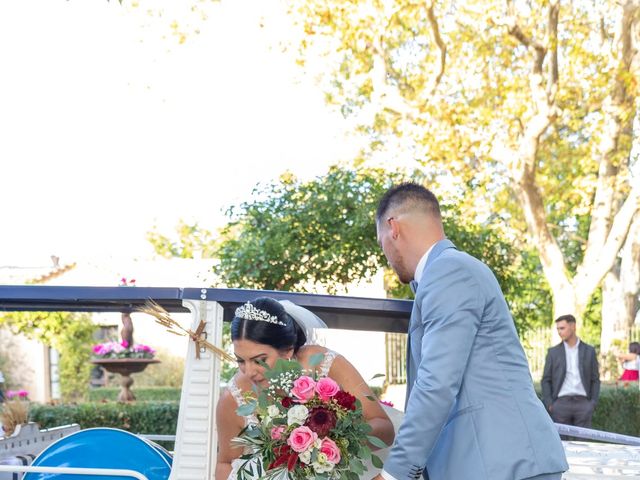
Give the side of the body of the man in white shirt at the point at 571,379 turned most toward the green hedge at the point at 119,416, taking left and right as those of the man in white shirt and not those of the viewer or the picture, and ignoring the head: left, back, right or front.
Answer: right

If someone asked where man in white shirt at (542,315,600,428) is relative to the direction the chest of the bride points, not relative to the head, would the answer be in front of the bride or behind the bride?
behind

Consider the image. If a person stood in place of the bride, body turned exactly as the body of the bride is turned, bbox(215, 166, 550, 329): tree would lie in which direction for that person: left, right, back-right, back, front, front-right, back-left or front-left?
back-right

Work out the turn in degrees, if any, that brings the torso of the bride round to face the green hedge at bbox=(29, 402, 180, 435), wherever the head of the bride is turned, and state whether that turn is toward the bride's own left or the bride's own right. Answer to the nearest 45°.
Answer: approximately 135° to the bride's own right

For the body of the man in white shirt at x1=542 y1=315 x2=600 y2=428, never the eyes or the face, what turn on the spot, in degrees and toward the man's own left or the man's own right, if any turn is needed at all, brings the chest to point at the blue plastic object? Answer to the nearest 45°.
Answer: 0° — they already face it

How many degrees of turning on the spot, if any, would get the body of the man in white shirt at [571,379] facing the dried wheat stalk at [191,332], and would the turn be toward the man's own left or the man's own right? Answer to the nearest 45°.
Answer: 0° — they already face it

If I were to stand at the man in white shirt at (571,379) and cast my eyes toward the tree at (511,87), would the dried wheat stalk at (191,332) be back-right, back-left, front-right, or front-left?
back-left
